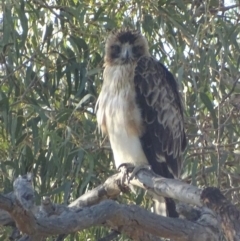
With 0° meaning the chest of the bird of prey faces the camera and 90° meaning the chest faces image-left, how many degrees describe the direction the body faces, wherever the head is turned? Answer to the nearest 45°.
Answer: approximately 45°
